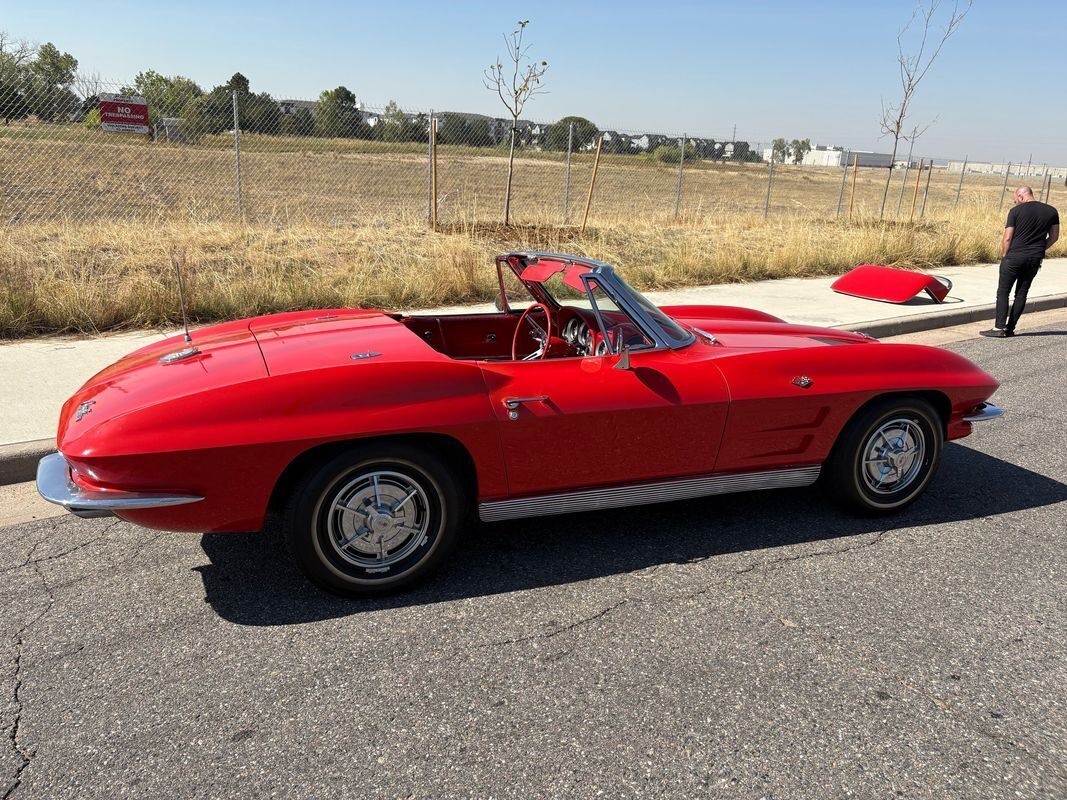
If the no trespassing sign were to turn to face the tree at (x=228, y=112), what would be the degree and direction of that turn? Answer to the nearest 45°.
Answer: approximately 135° to its left

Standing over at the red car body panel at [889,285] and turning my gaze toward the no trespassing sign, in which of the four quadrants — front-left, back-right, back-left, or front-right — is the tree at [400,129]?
front-right

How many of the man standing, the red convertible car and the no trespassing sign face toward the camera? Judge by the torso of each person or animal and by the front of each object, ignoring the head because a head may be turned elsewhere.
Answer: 1

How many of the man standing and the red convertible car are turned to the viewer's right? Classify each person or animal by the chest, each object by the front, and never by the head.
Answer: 1

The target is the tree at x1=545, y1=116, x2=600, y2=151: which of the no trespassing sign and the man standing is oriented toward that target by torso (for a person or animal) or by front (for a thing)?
the man standing

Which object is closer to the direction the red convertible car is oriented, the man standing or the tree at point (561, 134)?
the man standing

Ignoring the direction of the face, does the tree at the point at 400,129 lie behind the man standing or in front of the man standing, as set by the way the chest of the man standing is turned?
in front

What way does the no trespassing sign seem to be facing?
toward the camera

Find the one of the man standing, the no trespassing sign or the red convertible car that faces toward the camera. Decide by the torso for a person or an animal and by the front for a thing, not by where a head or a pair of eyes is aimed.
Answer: the no trespassing sign

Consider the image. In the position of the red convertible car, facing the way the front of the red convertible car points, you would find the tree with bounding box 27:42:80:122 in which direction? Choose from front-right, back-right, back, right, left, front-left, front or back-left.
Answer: back-left

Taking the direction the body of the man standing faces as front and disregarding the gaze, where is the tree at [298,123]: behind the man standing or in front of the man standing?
in front

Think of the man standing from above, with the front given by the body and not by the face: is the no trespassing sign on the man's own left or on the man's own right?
on the man's own left

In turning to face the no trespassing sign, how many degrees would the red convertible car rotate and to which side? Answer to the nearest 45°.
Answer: approximately 135° to its left

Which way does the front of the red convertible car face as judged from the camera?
facing to the right of the viewer

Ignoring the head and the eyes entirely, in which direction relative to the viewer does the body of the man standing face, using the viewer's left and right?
facing away from the viewer and to the left of the viewer
